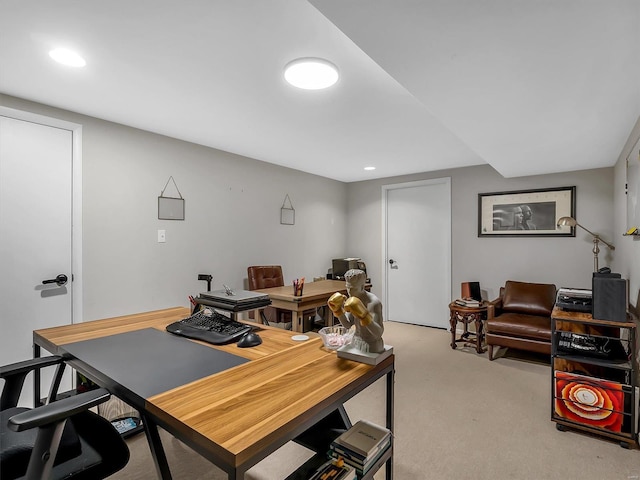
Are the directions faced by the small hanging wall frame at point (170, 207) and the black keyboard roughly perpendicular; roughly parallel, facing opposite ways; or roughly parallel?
roughly perpendicular

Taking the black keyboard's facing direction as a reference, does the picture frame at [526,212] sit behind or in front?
behind

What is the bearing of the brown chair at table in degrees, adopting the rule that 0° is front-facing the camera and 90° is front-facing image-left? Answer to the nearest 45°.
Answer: approximately 315°

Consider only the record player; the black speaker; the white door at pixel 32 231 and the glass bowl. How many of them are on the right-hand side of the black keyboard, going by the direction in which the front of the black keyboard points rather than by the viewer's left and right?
1

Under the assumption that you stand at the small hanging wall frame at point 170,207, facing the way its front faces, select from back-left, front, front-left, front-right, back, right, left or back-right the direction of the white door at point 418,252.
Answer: front-left

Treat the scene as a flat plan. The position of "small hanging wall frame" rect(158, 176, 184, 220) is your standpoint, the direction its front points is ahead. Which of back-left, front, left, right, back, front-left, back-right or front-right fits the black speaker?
front

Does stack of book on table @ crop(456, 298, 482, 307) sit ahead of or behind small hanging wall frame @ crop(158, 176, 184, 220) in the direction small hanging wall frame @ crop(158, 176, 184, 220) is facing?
ahead

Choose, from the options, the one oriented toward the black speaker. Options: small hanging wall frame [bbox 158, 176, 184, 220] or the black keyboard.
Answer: the small hanging wall frame

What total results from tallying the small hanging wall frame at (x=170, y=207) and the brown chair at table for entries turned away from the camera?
0

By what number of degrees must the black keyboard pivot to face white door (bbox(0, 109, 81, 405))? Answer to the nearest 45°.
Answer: approximately 90° to its right

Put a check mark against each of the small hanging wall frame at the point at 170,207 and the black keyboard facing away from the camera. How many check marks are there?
0

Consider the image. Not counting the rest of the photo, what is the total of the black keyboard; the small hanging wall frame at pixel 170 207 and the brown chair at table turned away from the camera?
0

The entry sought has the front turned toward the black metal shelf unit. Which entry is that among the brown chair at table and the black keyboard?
the brown chair at table

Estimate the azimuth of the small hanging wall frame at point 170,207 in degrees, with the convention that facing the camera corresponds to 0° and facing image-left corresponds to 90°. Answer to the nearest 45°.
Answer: approximately 315°

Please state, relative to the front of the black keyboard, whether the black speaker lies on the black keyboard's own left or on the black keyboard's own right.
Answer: on the black keyboard's own left
